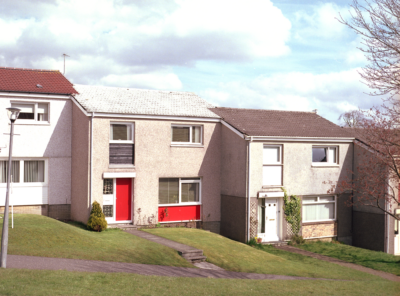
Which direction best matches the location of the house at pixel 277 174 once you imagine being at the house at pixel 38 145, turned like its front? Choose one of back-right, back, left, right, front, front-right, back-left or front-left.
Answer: left

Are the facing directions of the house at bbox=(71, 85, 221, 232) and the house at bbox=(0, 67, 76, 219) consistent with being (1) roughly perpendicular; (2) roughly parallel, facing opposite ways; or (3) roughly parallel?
roughly parallel

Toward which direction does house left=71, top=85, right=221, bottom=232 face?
toward the camera

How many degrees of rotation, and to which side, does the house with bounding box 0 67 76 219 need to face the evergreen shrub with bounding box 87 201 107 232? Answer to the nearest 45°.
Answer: approximately 45° to its left

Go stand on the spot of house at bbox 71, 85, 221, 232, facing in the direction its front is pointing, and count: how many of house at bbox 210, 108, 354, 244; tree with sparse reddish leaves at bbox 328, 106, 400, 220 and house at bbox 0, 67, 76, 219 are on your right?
1

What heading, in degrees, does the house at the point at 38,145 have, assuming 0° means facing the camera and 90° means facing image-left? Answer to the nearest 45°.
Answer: approximately 0°

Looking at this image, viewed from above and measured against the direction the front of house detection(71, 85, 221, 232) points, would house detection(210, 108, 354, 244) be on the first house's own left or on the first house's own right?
on the first house's own left

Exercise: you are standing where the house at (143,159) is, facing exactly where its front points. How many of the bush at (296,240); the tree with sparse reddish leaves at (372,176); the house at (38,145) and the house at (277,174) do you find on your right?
1

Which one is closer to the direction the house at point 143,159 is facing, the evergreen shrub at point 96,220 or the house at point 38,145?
the evergreen shrub

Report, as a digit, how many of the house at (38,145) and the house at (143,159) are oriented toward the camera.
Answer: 2

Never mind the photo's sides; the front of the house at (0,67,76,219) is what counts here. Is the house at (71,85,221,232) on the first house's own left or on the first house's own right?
on the first house's own left

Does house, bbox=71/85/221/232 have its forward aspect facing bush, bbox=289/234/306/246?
no

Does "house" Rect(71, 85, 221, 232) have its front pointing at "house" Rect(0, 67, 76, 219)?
no

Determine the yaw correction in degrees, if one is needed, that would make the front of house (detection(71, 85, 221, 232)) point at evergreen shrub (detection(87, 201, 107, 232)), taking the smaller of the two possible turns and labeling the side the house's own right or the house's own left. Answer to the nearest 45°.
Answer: approximately 45° to the house's own right

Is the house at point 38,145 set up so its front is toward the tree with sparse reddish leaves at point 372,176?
no
